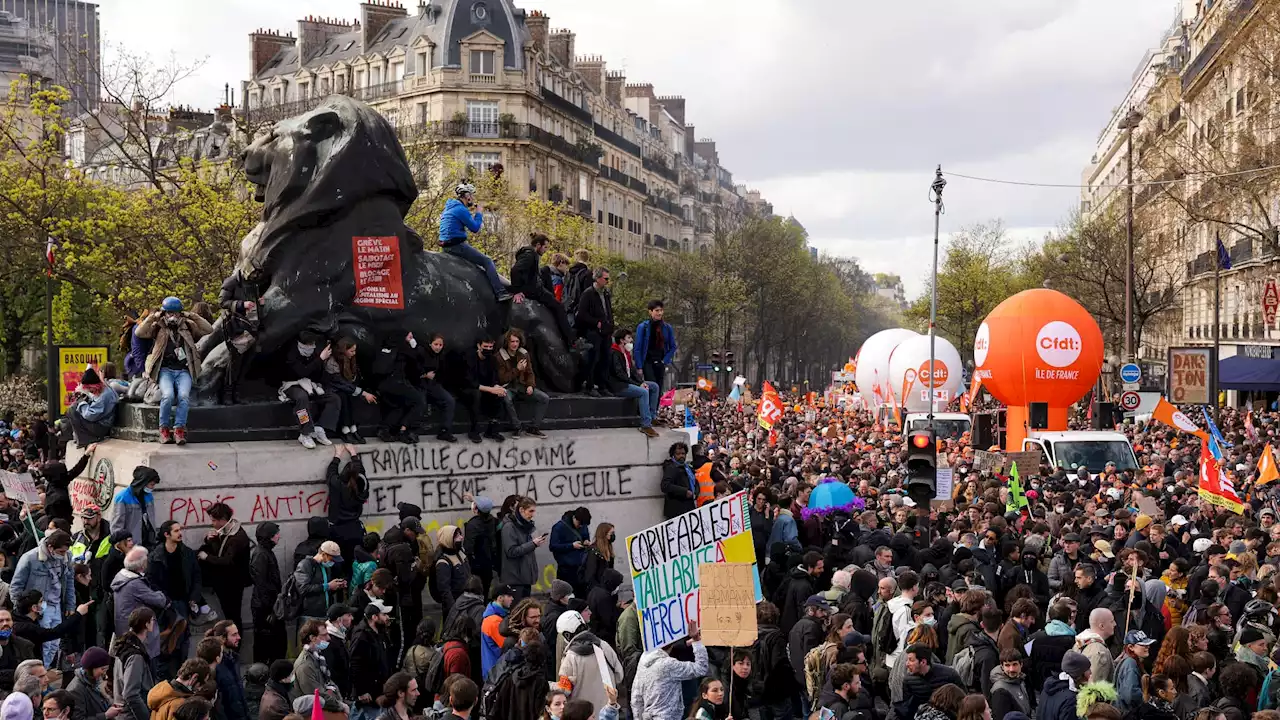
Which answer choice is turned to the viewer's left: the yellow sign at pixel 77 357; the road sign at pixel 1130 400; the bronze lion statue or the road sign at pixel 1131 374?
the bronze lion statue

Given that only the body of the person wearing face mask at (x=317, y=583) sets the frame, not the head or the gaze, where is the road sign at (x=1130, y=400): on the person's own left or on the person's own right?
on the person's own left

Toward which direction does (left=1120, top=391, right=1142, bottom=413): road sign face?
toward the camera

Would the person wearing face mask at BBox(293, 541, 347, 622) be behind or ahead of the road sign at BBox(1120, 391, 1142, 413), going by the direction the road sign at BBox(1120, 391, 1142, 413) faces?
ahead

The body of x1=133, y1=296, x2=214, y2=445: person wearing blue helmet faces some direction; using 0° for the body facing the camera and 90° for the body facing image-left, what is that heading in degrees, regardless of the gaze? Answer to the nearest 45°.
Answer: approximately 0°

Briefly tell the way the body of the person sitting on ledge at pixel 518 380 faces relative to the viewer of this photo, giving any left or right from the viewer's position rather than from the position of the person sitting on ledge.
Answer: facing the viewer

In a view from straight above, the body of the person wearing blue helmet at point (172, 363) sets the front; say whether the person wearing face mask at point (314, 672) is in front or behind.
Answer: in front

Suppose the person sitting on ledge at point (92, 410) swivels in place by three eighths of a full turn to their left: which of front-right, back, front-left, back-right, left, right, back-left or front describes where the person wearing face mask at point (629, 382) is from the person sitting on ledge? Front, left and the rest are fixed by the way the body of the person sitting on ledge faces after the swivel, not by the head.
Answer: front

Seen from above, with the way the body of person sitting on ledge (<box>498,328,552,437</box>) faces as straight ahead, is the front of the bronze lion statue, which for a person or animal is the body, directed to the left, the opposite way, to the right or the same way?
to the right

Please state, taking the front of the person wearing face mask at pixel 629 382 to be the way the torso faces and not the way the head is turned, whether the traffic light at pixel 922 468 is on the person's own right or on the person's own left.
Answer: on the person's own left

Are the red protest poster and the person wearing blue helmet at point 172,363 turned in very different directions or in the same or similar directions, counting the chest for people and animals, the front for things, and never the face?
same or similar directions
